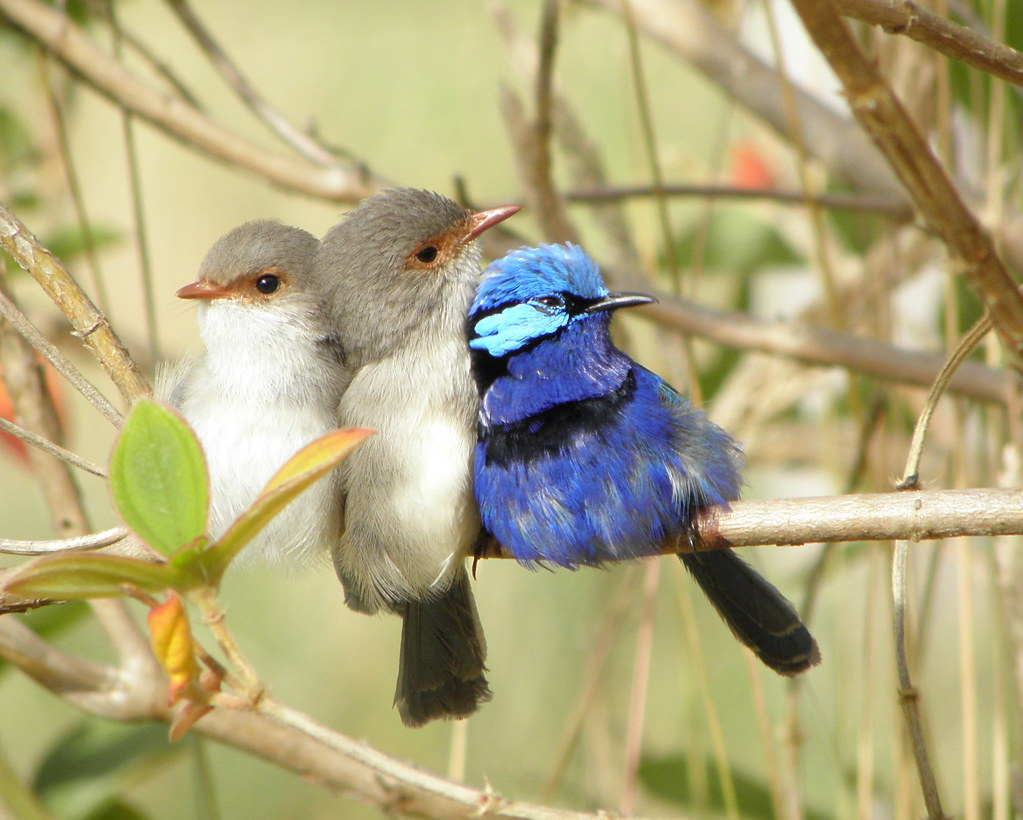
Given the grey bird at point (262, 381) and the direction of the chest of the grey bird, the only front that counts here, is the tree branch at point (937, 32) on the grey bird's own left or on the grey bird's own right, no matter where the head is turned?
on the grey bird's own left

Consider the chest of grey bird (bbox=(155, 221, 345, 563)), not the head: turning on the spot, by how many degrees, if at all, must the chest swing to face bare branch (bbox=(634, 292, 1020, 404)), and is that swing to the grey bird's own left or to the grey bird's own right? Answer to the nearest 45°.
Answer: approximately 135° to the grey bird's own left

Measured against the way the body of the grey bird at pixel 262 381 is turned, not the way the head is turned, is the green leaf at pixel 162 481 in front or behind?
in front

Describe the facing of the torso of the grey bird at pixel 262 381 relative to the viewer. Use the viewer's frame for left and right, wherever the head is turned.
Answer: facing the viewer and to the left of the viewer

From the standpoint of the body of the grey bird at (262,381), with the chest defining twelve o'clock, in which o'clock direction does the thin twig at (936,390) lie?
The thin twig is roughly at 9 o'clock from the grey bird.
